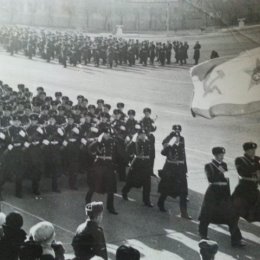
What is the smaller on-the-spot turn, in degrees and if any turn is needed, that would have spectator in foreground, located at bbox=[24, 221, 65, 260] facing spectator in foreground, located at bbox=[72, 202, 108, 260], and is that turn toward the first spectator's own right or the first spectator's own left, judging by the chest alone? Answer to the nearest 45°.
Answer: approximately 45° to the first spectator's own right

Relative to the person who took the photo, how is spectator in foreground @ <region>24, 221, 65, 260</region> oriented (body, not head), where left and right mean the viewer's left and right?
facing away from the viewer

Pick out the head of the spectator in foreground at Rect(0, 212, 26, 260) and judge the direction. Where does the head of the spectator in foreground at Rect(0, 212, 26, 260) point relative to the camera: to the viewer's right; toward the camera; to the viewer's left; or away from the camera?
away from the camera

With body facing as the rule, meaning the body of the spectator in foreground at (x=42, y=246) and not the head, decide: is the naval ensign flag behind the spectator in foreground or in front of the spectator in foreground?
in front
